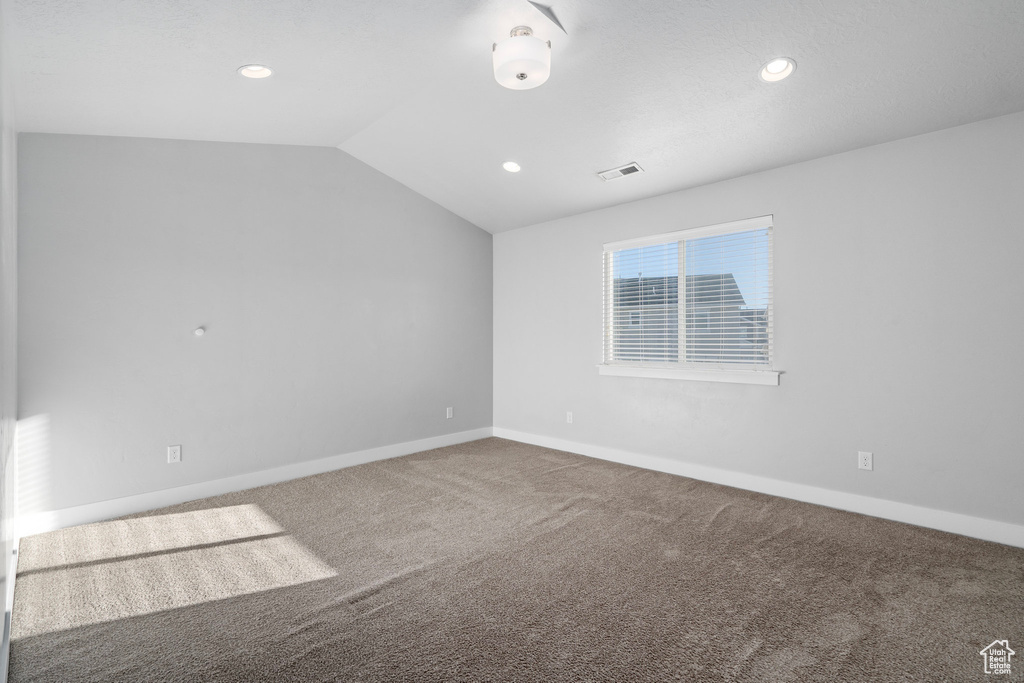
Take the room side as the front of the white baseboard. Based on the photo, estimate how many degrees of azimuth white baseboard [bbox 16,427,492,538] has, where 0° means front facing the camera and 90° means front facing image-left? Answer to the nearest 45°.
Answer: approximately 315°

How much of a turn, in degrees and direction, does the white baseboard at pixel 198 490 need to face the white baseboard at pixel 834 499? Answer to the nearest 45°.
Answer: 0° — it already faces it

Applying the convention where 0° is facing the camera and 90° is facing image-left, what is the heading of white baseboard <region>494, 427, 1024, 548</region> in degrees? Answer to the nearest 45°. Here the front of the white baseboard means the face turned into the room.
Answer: approximately 45°

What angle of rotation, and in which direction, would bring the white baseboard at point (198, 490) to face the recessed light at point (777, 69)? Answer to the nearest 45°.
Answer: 0° — it already faces it

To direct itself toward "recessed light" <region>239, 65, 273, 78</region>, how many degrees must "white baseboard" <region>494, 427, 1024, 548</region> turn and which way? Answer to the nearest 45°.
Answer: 0° — it already faces it

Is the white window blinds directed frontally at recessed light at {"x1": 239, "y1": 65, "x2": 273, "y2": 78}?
yes

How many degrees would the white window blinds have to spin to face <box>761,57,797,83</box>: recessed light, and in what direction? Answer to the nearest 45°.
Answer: approximately 45° to its left
